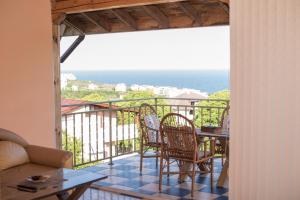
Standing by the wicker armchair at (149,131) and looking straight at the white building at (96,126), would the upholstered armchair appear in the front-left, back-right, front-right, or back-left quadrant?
back-left

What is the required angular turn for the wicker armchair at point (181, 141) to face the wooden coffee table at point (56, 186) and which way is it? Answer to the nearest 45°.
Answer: approximately 180°

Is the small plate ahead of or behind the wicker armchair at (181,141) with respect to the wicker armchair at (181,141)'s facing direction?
behind

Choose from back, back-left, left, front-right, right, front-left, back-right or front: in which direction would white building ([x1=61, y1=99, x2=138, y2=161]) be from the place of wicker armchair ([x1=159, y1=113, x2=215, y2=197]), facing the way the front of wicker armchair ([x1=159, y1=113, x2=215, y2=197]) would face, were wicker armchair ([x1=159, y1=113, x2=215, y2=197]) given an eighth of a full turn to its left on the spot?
front-left

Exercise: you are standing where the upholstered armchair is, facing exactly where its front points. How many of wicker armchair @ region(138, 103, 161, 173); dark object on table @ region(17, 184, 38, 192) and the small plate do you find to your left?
1

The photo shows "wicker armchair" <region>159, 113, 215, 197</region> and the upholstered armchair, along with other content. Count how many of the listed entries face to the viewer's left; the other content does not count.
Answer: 0

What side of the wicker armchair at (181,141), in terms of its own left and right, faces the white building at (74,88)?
left

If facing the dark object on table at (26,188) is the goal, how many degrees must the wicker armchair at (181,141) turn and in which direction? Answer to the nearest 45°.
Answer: approximately 180°

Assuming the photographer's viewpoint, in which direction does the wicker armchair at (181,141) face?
facing away from the viewer and to the right of the viewer

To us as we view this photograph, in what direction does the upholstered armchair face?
facing the viewer and to the right of the viewer

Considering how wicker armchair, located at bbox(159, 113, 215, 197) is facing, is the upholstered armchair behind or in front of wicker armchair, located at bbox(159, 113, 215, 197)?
behind

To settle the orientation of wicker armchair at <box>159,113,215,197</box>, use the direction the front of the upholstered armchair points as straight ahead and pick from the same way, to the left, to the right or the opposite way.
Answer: to the left

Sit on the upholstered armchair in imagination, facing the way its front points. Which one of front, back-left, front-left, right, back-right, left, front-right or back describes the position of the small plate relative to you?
front-right

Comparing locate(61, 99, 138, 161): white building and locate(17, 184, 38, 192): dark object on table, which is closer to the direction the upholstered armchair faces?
the dark object on table

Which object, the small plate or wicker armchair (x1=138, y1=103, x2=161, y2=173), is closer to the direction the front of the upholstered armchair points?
the small plate

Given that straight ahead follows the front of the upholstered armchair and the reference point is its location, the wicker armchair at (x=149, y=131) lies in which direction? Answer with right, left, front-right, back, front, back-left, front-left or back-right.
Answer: left
